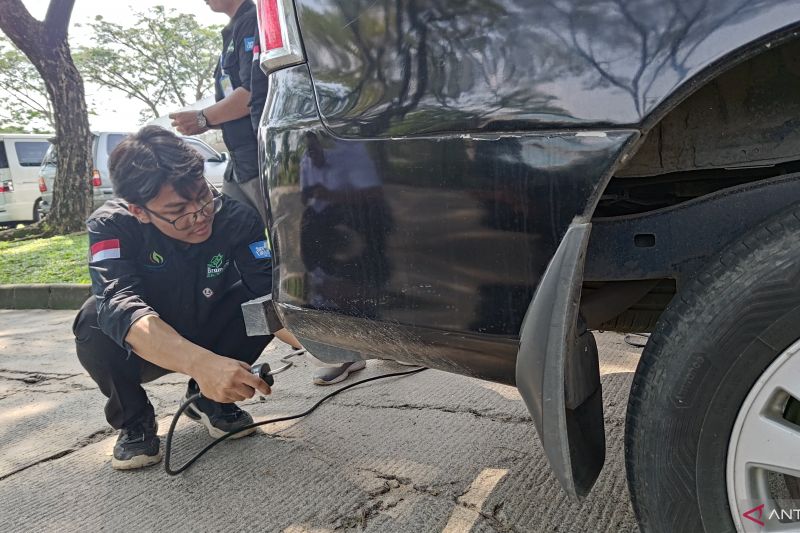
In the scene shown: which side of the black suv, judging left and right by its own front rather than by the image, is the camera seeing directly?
right

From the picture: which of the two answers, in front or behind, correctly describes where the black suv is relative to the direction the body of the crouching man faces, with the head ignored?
in front

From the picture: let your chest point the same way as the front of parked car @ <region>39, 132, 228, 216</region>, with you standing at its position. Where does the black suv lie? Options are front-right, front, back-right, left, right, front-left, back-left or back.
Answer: back-right

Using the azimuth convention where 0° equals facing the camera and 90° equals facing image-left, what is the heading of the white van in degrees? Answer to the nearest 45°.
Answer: approximately 225°

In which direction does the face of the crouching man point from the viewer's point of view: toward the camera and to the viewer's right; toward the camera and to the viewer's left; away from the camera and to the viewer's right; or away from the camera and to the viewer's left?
toward the camera and to the viewer's right

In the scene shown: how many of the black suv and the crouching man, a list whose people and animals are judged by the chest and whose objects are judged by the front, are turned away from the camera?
0

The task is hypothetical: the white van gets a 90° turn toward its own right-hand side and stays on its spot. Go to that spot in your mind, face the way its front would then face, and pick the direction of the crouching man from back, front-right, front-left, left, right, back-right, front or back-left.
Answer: front-right

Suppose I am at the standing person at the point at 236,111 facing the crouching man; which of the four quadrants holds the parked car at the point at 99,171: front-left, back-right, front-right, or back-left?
back-right

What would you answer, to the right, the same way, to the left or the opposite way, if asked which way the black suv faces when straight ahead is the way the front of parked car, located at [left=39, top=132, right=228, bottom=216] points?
to the right

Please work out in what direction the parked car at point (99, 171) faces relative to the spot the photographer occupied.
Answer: facing away from the viewer and to the right of the viewer

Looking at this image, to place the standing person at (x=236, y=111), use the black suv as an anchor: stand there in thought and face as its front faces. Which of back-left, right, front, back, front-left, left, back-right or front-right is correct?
back-left

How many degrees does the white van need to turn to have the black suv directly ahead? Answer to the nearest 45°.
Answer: approximately 135° to its right

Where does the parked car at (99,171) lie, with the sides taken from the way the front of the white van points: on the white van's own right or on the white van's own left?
on the white van's own right
